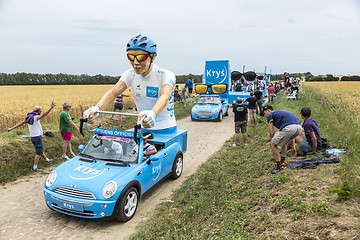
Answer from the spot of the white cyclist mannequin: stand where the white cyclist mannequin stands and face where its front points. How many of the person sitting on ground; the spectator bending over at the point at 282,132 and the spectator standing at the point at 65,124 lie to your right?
1

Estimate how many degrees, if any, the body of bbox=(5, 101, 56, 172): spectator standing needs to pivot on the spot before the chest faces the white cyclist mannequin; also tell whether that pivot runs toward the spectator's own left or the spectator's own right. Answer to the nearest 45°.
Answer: approximately 90° to the spectator's own right

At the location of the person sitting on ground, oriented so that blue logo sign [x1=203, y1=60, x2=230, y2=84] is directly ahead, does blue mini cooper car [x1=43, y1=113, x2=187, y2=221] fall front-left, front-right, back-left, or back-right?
back-left

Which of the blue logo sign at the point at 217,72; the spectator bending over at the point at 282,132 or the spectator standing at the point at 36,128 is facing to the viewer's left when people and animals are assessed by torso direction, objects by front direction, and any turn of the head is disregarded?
the spectator bending over at the point at 282,132

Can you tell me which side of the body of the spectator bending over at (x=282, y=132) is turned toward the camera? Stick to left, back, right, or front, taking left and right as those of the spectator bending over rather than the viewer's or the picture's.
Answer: left

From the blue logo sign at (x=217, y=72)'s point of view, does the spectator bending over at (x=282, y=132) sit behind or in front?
in front

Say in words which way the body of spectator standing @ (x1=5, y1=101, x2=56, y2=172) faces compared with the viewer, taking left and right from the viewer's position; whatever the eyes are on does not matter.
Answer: facing away from the viewer and to the right of the viewer

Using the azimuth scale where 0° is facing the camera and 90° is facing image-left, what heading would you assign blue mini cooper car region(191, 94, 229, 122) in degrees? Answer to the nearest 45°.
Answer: approximately 45°
